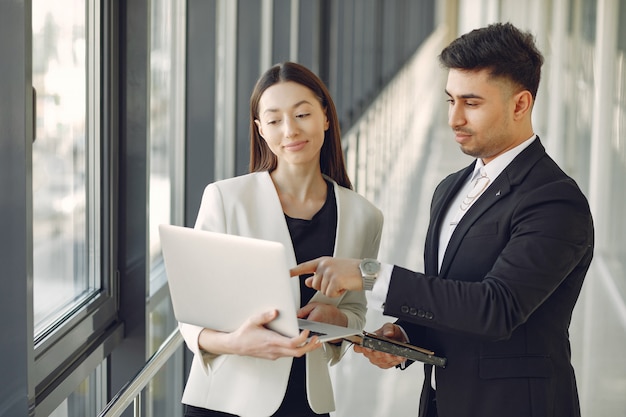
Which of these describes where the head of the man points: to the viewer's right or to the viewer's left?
to the viewer's left

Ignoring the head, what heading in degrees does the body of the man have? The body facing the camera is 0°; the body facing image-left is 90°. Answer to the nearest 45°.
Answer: approximately 45°
